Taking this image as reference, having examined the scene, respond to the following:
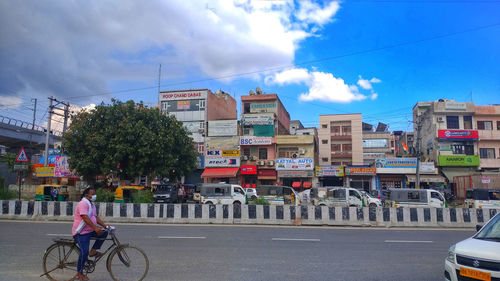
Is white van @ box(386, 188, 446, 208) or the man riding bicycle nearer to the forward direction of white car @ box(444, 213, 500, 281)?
the man riding bicycle

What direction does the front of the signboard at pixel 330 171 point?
toward the camera

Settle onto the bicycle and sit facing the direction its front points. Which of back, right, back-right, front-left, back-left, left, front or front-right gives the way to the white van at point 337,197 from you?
front-left

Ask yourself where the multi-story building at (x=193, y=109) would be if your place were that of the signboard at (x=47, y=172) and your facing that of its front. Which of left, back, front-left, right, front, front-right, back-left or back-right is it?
left

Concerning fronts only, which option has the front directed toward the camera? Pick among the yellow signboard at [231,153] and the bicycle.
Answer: the yellow signboard

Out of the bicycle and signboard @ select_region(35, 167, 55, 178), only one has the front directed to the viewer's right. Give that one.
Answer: the bicycle

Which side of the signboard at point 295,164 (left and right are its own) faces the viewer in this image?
front

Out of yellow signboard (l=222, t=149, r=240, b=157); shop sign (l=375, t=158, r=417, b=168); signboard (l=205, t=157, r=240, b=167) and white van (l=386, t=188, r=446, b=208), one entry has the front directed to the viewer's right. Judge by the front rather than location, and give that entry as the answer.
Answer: the white van

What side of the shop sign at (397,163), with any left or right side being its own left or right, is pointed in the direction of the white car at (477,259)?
front

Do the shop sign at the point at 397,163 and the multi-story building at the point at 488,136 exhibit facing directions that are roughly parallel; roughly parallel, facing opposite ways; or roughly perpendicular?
roughly parallel

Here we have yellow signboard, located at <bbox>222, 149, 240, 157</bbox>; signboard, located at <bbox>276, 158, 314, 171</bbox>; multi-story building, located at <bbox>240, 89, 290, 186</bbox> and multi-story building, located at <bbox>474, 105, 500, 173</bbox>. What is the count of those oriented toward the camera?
4
